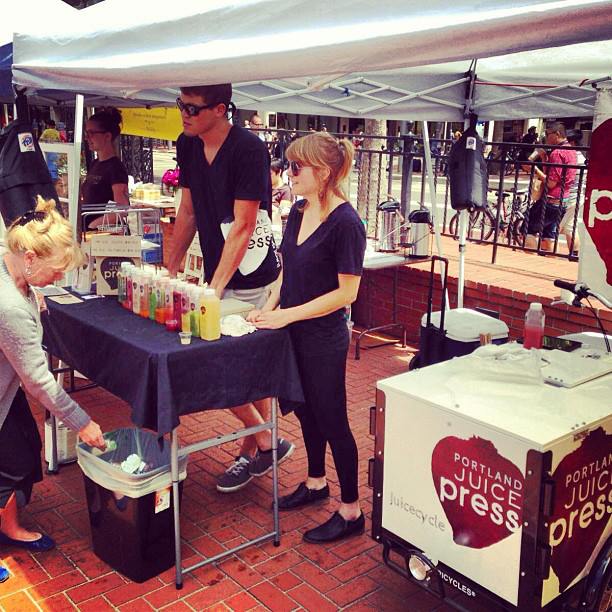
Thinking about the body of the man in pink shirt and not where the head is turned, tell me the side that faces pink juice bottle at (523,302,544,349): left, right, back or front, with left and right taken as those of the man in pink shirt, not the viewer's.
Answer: left

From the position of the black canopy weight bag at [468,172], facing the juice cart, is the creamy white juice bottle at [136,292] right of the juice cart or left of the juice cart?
right

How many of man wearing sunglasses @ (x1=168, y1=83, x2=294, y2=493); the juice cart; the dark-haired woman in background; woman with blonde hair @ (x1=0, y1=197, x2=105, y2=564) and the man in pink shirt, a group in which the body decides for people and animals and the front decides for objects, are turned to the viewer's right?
1

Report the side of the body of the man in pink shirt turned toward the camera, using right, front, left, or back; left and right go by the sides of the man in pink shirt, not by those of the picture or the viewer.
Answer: left

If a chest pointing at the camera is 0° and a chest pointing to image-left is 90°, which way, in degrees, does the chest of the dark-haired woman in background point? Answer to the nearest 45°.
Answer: approximately 45°

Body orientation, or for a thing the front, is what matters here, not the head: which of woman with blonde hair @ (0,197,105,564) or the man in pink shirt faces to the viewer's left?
the man in pink shirt

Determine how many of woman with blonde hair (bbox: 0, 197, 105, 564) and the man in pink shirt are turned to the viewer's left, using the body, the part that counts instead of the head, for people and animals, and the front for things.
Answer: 1

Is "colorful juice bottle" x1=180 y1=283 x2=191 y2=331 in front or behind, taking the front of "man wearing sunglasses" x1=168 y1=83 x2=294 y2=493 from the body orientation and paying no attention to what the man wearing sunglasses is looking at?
in front

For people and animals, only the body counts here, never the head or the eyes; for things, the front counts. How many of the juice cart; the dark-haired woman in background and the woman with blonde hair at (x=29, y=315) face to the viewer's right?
1

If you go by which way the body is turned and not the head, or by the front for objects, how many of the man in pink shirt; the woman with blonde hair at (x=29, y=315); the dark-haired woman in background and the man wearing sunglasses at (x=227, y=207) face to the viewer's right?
1

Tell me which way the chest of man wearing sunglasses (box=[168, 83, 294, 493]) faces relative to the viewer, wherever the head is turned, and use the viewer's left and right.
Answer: facing the viewer and to the left of the viewer

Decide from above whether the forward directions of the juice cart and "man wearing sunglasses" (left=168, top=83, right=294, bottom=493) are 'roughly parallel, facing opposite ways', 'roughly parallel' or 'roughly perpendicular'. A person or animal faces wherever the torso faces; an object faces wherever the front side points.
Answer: roughly parallel

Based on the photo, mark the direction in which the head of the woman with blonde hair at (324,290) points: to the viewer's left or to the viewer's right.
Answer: to the viewer's left
